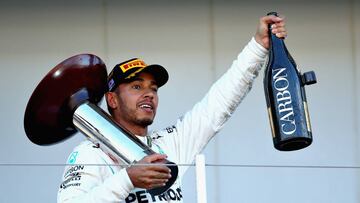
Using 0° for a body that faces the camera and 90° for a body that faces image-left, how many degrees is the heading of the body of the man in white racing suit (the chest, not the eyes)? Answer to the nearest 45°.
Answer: approximately 315°
